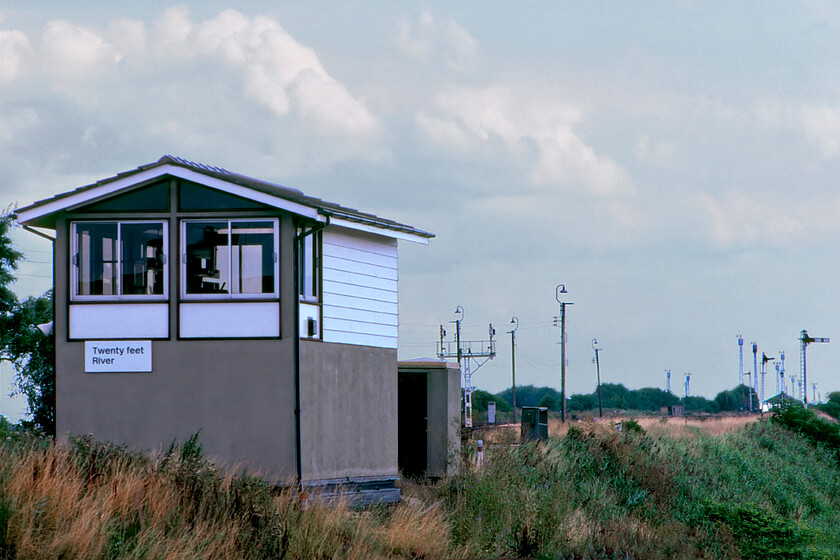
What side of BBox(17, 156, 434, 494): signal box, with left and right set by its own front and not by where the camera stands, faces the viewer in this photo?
front

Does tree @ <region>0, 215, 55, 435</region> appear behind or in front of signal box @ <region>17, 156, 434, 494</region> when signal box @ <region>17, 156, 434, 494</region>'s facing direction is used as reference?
behind

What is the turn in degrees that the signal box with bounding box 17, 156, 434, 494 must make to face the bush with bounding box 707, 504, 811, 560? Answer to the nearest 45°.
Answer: approximately 90° to its left

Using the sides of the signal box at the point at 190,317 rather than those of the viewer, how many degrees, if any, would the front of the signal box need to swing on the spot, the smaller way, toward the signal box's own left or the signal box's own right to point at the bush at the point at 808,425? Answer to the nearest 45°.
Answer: approximately 135° to the signal box's own left
